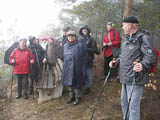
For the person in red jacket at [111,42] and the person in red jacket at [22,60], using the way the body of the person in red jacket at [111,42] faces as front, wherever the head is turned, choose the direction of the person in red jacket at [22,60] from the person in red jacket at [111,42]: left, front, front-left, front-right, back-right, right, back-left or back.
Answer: front-right

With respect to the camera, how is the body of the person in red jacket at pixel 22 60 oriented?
toward the camera

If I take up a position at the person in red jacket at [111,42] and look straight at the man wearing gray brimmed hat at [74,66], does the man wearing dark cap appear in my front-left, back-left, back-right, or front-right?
front-left

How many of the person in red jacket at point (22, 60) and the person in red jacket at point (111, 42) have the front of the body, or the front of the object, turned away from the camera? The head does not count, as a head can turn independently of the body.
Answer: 0

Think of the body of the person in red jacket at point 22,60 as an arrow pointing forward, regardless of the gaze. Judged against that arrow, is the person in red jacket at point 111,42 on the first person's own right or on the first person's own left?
on the first person's own left

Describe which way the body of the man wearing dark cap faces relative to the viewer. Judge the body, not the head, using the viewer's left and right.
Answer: facing the viewer and to the left of the viewer

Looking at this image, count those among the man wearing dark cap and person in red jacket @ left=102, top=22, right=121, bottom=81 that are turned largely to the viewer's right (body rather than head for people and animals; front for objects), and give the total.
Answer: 0
